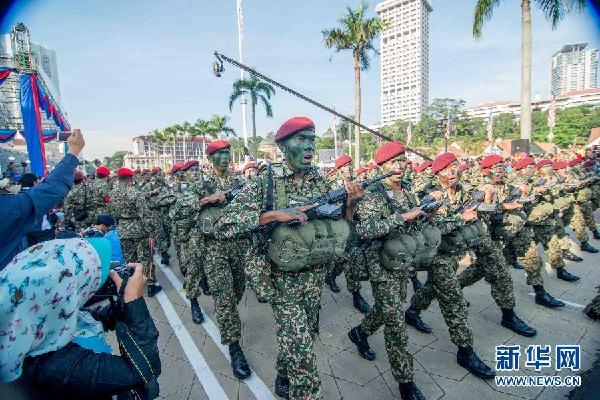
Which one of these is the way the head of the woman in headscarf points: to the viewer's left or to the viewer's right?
to the viewer's right

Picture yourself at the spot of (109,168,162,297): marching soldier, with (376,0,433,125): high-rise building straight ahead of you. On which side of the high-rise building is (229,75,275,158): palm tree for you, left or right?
left

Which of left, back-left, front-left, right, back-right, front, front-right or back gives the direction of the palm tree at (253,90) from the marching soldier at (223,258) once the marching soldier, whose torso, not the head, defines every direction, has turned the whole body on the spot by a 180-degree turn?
front-right

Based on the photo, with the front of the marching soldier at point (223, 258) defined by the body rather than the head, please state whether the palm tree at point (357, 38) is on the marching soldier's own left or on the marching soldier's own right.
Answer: on the marching soldier's own left

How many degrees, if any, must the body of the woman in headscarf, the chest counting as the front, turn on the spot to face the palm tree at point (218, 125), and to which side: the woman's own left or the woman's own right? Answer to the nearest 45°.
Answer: approximately 45° to the woman's own left

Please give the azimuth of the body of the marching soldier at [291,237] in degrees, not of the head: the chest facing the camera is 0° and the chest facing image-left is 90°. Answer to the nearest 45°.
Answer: approximately 315°

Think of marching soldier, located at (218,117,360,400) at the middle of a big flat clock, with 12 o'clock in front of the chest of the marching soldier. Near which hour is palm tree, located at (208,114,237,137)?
The palm tree is roughly at 7 o'clock from the marching soldier.

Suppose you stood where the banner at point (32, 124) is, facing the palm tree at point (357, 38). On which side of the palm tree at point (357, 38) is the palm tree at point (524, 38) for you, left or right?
right

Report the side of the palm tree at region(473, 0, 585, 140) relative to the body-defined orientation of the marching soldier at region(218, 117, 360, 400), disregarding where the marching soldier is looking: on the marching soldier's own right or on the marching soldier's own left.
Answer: on the marching soldier's own left
